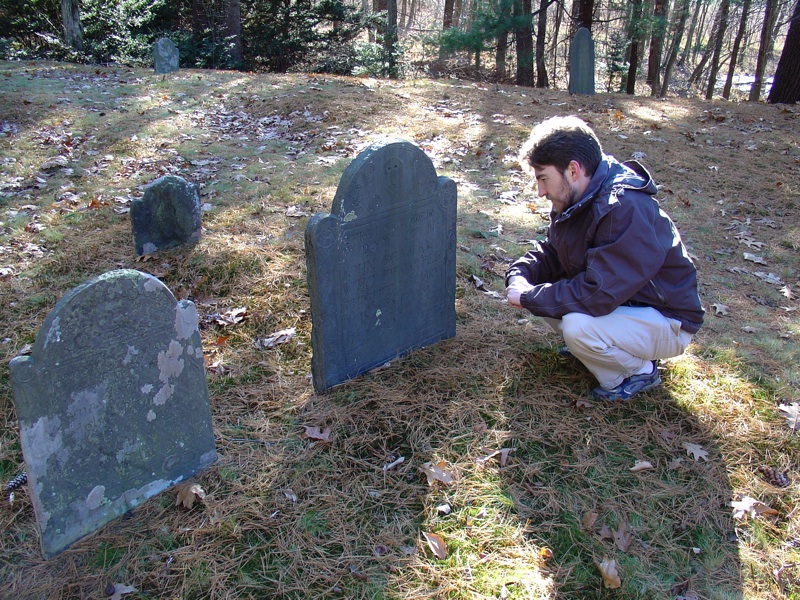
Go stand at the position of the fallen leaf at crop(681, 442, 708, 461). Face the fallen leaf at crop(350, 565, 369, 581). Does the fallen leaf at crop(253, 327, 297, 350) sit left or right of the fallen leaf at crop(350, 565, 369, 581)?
right

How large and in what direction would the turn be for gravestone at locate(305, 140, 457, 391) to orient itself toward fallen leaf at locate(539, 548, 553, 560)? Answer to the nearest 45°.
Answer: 0° — it already faces it

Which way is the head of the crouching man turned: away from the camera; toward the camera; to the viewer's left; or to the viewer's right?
to the viewer's left

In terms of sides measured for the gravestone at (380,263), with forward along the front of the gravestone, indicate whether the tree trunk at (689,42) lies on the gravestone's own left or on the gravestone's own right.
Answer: on the gravestone's own left

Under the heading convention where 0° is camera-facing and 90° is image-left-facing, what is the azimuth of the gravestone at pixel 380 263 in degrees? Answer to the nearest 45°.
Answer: approximately 315°

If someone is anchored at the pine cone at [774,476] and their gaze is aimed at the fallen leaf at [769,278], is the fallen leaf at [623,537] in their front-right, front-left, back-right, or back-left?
back-left

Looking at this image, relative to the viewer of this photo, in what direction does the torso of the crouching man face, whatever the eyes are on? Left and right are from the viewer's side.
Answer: facing to the left of the viewer

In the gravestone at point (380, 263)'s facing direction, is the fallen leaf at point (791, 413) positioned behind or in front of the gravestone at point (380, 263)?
in front

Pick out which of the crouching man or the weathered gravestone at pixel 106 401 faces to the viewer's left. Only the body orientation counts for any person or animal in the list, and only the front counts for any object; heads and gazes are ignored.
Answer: the crouching man

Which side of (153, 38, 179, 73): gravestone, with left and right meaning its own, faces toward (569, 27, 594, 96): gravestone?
left

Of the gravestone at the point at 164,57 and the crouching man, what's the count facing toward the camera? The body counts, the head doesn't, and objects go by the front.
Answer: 1

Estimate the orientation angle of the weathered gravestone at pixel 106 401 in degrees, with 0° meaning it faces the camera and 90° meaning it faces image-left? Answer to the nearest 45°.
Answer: approximately 315°

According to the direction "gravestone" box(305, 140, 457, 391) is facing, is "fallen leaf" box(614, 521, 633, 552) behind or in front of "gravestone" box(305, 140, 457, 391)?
in front
